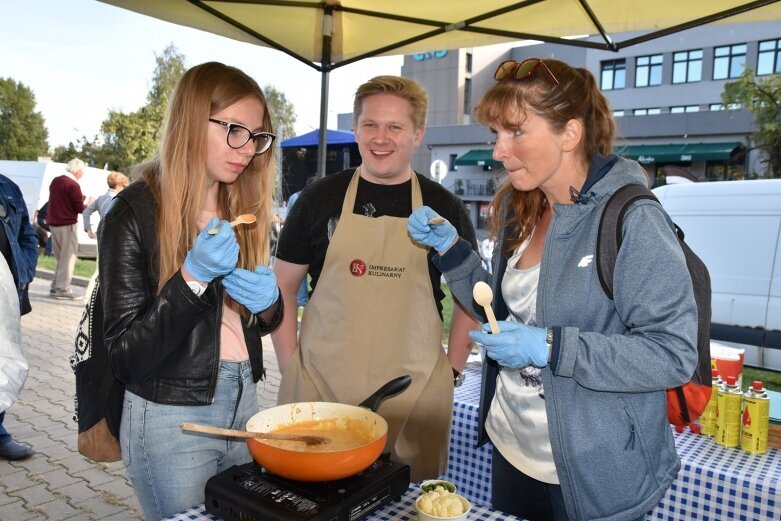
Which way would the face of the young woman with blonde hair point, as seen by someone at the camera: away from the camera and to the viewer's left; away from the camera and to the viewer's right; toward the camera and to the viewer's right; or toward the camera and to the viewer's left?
toward the camera and to the viewer's right

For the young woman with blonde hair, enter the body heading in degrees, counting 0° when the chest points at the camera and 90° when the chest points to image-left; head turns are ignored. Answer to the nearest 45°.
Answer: approximately 315°

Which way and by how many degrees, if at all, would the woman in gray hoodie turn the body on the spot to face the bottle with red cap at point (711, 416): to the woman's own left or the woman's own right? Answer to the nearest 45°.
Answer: approximately 180°

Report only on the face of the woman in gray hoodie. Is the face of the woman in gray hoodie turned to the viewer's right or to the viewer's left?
to the viewer's left

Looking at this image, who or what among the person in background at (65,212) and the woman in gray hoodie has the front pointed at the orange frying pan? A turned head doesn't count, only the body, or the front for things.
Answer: the woman in gray hoodie

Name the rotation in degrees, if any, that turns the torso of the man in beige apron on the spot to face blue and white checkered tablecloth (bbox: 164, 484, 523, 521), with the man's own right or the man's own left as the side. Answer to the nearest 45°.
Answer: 0° — they already face it

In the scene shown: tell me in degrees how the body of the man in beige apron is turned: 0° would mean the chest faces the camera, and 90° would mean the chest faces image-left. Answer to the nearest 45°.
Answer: approximately 0°

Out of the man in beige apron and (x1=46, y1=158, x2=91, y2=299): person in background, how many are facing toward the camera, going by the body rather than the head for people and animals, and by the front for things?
1

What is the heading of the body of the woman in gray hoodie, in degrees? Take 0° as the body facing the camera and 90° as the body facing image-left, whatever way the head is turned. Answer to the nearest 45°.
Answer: approximately 45°
